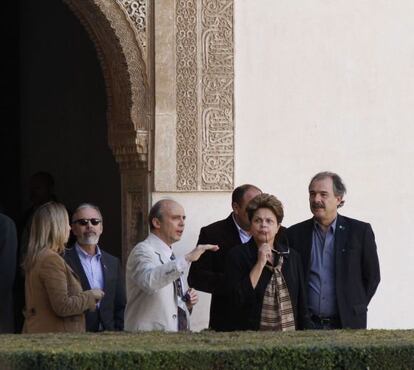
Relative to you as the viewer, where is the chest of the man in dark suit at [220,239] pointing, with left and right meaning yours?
facing the viewer and to the right of the viewer

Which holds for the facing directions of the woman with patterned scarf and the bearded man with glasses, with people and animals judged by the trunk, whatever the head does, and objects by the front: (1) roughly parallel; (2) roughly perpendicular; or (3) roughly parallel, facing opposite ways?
roughly parallel

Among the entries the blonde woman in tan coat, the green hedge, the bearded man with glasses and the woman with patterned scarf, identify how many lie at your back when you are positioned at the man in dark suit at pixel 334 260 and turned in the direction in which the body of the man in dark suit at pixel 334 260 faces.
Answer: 0

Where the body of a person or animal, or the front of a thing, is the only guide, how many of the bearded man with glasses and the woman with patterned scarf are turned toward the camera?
2

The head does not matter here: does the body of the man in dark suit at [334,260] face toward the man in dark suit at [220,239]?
no

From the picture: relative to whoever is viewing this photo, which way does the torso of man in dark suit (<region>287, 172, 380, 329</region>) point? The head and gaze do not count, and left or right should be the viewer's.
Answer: facing the viewer and to the left of the viewer

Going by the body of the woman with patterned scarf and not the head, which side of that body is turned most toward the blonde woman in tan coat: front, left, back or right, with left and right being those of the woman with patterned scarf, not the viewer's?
right

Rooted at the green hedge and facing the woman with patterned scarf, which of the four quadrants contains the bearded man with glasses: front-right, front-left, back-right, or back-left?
front-left

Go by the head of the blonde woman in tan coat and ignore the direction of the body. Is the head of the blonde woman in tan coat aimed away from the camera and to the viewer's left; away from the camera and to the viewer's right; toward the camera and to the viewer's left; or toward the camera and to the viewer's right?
away from the camera and to the viewer's right

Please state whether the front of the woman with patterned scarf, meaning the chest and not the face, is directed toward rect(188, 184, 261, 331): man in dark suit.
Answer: no

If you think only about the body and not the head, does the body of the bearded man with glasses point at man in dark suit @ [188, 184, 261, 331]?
no

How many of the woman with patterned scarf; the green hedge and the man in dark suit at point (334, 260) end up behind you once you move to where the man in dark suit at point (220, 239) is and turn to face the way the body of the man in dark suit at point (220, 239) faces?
0

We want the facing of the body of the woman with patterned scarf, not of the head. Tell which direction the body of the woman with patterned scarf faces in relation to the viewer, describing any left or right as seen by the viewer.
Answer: facing the viewer

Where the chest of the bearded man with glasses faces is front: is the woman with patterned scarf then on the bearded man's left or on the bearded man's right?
on the bearded man's left

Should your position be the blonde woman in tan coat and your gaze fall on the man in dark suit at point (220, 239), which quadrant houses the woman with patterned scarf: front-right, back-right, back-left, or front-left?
front-right

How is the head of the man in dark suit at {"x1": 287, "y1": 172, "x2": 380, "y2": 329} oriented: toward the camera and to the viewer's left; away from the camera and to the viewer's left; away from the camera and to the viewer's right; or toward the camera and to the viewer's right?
toward the camera and to the viewer's left
